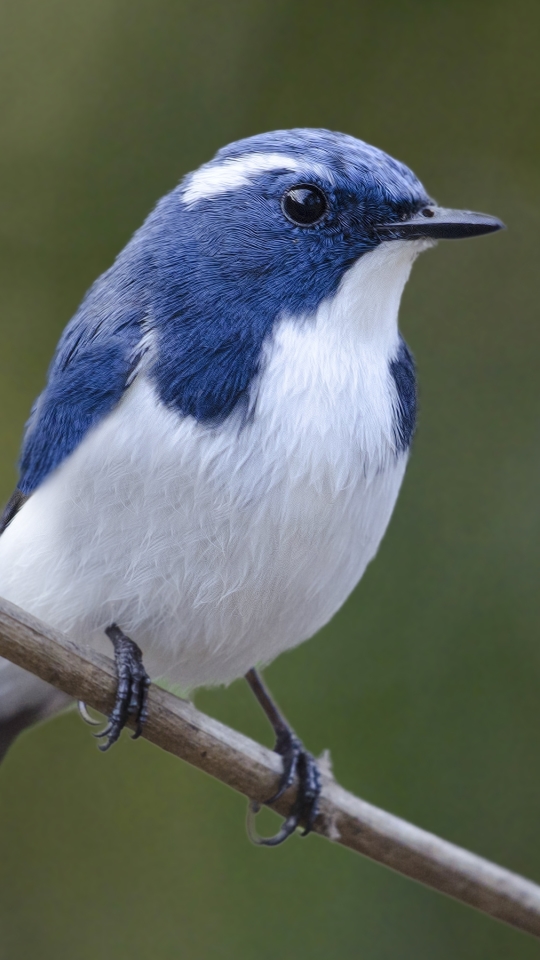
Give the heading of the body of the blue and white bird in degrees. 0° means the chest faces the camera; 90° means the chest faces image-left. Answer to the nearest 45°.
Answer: approximately 315°
